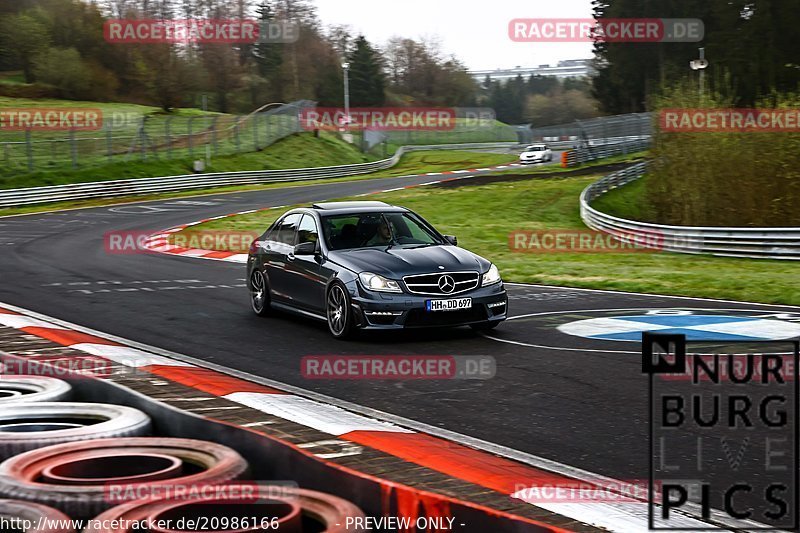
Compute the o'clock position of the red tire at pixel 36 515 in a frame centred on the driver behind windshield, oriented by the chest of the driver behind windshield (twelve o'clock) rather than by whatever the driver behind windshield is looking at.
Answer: The red tire is roughly at 2 o'clock from the driver behind windshield.

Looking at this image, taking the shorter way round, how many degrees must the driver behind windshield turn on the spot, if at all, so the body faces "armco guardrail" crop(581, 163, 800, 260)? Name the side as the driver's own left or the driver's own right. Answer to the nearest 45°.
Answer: approximately 90° to the driver's own left

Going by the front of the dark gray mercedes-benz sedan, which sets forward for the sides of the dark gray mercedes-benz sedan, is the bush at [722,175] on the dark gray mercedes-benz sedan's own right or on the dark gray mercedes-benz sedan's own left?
on the dark gray mercedes-benz sedan's own left

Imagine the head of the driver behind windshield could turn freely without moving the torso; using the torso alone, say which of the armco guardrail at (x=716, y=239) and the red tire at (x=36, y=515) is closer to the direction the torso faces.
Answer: the red tire

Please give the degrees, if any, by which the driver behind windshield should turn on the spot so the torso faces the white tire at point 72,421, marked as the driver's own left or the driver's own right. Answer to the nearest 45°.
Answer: approximately 45° to the driver's own right

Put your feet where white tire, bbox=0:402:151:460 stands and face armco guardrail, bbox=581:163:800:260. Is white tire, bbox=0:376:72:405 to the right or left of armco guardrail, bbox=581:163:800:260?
left

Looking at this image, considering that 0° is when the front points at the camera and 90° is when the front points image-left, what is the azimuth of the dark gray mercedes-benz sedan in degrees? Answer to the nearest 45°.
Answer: approximately 315°

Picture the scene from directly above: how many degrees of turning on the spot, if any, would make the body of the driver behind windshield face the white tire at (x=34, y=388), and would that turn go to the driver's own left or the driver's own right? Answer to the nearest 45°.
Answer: approximately 90° to the driver's own right

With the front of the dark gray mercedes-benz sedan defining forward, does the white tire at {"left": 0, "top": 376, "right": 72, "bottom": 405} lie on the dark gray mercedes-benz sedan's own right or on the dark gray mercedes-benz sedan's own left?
on the dark gray mercedes-benz sedan's own right

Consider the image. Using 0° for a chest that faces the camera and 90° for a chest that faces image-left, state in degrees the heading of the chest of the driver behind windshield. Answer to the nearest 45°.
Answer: approximately 315°

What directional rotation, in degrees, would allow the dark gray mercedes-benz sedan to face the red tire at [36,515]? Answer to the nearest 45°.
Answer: approximately 45° to its right

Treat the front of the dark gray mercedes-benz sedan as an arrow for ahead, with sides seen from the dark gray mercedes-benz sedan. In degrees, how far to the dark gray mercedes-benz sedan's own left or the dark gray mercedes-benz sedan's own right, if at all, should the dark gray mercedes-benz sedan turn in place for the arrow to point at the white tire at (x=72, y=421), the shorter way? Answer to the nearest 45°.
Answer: approximately 45° to the dark gray mercedes-benz sedan's own right
